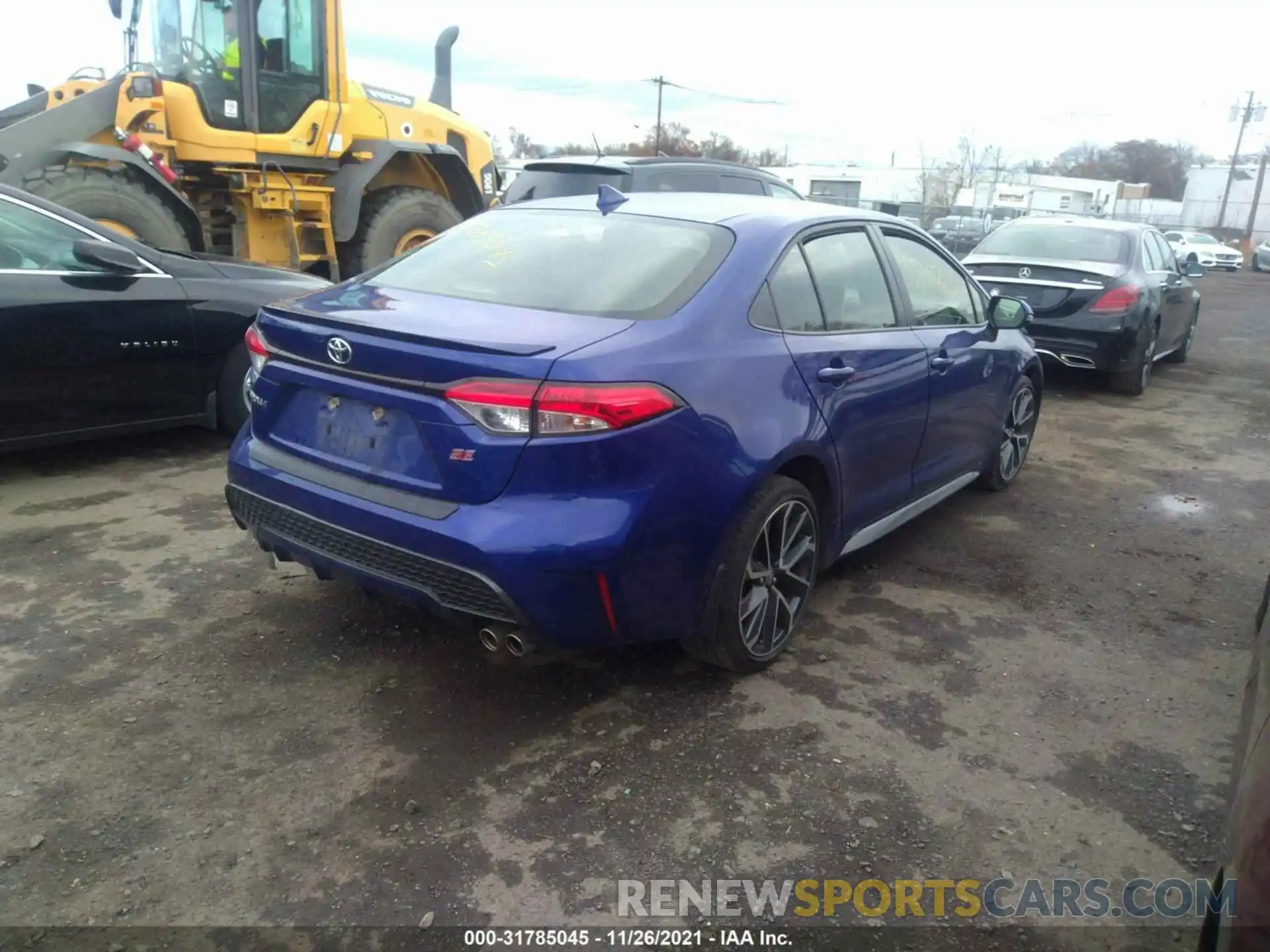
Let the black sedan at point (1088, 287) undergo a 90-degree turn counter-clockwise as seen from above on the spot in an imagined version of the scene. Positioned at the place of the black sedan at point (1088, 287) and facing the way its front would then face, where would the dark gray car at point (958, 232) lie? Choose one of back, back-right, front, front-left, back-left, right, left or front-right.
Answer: front-right

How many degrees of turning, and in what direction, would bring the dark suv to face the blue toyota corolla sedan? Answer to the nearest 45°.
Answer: approximately 135° to its right

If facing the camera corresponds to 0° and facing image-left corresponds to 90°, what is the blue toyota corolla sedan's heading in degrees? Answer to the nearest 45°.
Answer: approximately 225°

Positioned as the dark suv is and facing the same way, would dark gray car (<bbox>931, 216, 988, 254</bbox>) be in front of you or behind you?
in front

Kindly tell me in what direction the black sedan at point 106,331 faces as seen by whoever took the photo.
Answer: facing to the right of the viewer

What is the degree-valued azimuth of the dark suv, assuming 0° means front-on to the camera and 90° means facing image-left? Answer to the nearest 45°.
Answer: approximately 225°

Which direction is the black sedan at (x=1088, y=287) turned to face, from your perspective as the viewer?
facing away from the viewer and to the right of the viewer

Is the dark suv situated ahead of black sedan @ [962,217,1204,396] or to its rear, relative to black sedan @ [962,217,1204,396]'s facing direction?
to the rear

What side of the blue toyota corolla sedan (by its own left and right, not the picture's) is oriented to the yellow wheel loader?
left

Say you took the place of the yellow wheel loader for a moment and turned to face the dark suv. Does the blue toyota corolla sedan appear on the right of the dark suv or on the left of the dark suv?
right
